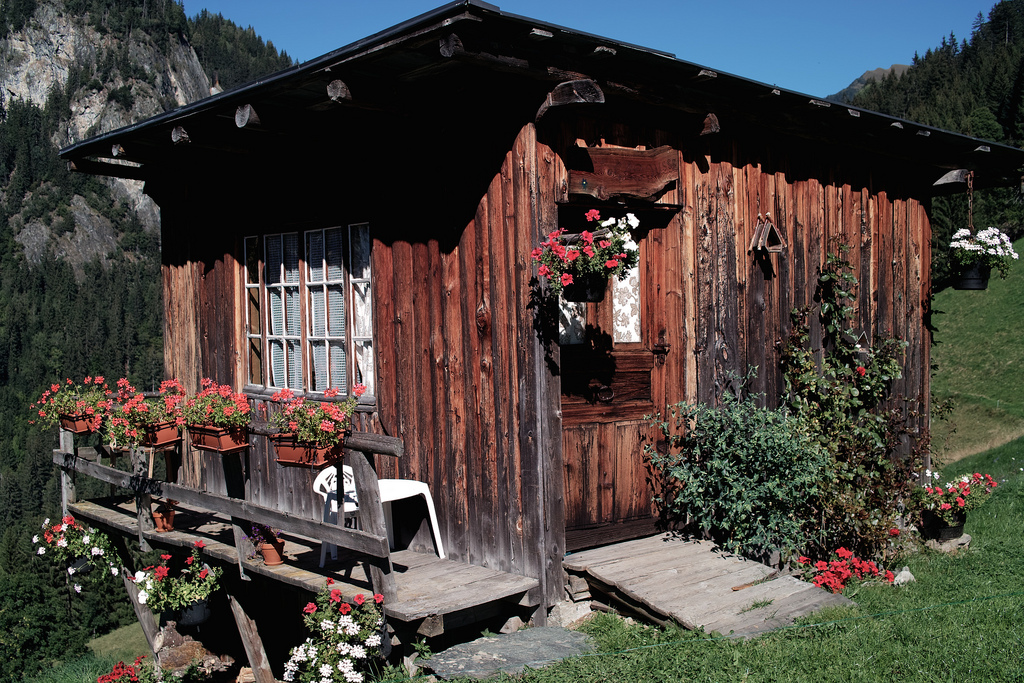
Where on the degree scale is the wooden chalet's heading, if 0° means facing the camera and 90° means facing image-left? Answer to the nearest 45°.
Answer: approximately 315°

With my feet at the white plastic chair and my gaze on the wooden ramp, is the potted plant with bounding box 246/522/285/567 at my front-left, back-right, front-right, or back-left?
back-right

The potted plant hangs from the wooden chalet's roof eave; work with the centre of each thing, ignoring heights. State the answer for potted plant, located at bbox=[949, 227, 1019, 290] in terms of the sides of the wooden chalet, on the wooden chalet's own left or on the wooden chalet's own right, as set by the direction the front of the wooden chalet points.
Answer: on the wooden chalet's own left

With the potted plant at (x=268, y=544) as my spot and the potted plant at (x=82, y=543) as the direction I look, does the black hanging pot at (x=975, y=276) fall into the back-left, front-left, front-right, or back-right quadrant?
back-right

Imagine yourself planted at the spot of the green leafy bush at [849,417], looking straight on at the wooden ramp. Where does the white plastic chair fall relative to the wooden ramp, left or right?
right

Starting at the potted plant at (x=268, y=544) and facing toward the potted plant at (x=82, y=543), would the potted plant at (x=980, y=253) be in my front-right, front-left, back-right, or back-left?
back-right
